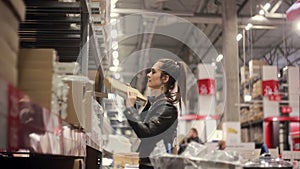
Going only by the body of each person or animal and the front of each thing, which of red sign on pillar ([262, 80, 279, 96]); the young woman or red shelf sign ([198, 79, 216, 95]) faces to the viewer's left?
the young woman

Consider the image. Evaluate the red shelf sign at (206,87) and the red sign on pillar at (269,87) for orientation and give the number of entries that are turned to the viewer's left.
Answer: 0

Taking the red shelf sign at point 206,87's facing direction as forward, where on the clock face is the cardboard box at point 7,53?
The cardboard box is roughly at 12 o'clock from the red shelf sign.

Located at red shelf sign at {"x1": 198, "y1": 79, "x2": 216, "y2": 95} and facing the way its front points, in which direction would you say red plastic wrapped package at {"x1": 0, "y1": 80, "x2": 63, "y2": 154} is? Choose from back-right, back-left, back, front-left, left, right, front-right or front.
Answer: front

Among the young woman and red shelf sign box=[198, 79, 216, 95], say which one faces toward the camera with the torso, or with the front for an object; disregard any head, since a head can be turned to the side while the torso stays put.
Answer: the red shelf sign

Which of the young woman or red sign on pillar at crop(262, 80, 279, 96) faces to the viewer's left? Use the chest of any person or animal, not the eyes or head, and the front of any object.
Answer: the young woman

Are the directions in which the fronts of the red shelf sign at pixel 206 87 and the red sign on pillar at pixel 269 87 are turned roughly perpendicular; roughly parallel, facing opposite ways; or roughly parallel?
roughly parallel

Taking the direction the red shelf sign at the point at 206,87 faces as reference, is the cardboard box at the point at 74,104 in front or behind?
in front

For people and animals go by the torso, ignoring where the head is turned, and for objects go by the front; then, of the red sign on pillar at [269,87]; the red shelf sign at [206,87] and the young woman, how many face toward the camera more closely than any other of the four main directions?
2

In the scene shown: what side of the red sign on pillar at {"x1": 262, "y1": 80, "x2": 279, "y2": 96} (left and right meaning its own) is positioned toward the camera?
front

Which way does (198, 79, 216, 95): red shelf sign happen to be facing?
toward the camera

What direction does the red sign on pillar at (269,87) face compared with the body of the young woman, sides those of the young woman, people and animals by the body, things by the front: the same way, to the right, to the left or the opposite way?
to the left

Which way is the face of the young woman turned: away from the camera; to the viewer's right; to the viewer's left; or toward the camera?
to the viewer's left

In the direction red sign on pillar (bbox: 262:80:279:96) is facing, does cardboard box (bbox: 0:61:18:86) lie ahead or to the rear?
ahead

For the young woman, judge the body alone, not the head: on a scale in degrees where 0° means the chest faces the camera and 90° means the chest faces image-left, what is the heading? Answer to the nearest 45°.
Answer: approximately 90°
